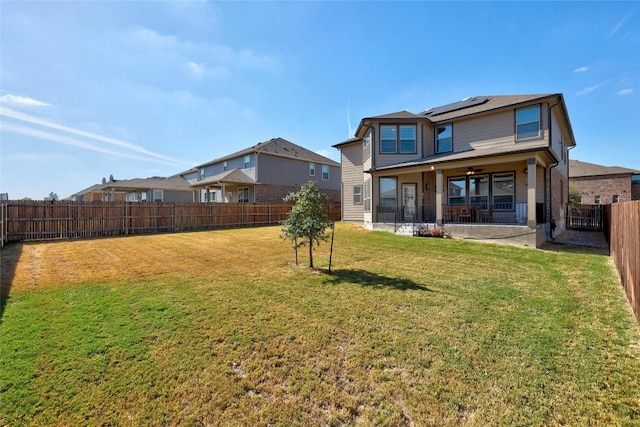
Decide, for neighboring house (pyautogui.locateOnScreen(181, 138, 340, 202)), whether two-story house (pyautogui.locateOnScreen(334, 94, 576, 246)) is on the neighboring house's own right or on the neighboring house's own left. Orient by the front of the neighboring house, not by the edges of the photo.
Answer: on the neighboring house's own right

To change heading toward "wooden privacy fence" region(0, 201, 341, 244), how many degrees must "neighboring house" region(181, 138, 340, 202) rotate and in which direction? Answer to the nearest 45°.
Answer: approximately 180°

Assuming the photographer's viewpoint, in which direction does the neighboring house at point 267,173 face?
facing away from the viewer and to the right of the viewer

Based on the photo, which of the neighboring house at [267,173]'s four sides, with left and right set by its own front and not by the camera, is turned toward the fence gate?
right

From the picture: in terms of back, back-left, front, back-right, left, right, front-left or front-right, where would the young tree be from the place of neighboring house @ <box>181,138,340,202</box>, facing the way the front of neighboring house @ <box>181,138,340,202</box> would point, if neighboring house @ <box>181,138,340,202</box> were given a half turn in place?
front-left

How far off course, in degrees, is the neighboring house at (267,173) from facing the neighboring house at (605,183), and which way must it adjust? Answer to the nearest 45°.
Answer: approximately 45° to its right

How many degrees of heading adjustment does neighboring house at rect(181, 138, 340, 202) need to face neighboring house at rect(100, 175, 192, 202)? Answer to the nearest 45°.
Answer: approximately 90° to its left

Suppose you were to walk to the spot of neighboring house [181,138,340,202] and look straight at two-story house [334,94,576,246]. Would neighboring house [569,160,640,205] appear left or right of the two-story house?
left
